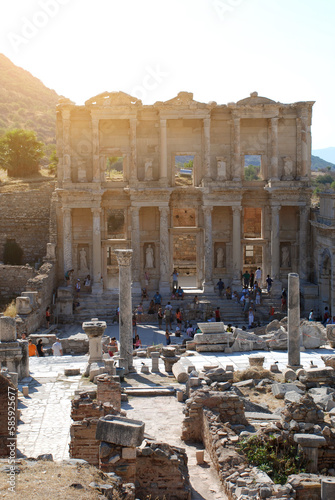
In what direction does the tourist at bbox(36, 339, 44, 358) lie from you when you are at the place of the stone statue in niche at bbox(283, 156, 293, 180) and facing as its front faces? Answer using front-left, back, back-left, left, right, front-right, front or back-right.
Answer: front-right

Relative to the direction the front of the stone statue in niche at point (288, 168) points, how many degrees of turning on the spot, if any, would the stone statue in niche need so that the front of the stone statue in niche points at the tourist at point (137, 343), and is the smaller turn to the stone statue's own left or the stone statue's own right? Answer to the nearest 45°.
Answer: approximately 45° to the stone statue's own right

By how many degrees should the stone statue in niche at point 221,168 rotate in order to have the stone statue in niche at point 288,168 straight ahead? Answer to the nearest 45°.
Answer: approximately 90° to its left

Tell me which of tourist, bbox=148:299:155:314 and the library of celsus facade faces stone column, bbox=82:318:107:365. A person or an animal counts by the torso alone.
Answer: the library of celsus facade

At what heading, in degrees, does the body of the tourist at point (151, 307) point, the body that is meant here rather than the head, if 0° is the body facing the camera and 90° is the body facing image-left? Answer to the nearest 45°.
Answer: approximately 180°

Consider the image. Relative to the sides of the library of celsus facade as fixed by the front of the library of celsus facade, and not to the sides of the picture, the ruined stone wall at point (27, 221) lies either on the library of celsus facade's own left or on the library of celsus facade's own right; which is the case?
on the library of celsus facade's own right

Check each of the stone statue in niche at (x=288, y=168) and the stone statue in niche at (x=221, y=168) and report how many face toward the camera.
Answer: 2

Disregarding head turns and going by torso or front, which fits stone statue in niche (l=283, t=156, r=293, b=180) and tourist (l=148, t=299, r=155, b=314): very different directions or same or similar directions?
very different directions

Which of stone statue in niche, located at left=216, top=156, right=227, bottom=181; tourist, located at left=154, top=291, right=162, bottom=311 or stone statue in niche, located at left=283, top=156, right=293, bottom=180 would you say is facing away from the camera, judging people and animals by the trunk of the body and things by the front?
the tourist

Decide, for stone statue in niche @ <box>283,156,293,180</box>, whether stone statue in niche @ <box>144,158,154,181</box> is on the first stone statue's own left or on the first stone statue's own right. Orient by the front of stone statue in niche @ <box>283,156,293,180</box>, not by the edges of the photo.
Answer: on the first stone statue's own right

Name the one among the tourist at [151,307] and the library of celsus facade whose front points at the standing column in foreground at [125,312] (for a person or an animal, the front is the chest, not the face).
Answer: the library of celsus facade
